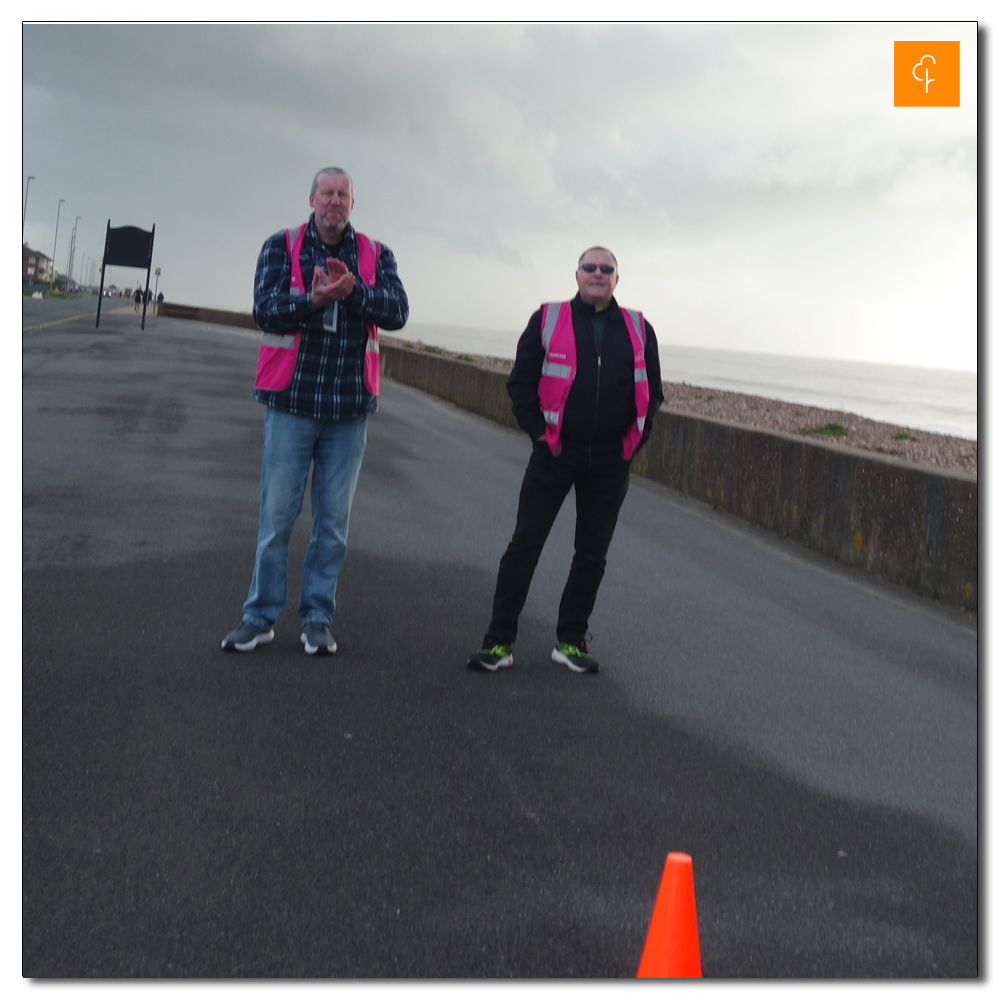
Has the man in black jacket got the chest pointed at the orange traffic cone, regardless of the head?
yes

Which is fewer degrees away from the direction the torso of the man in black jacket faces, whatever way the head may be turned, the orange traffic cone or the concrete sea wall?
the orange traffic cone

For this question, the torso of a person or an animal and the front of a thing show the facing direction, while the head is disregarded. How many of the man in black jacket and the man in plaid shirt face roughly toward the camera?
2
